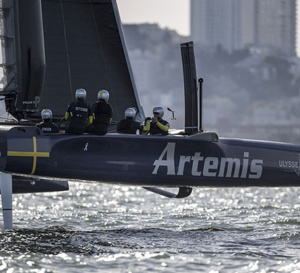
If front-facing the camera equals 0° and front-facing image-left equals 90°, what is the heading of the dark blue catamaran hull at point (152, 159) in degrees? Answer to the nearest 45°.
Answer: approximately 270°
